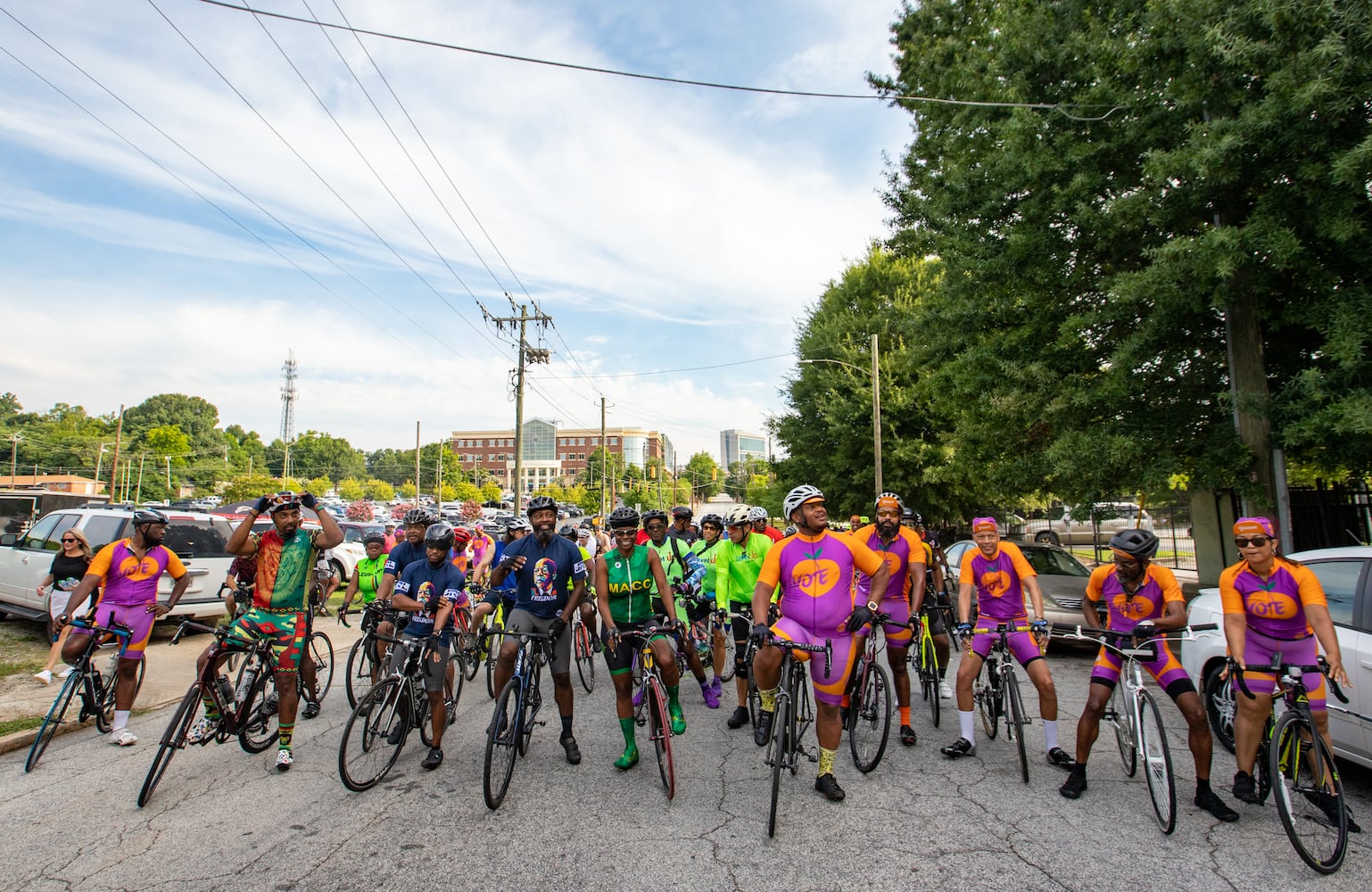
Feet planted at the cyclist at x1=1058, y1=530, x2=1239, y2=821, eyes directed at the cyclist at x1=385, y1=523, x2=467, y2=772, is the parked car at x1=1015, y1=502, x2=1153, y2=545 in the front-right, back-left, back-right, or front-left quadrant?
back-right

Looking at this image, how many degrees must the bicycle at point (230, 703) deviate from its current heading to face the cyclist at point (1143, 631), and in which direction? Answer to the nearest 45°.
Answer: approximately 90° to its left

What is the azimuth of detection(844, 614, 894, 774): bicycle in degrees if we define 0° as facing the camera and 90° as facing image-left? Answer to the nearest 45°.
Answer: approximately 0°

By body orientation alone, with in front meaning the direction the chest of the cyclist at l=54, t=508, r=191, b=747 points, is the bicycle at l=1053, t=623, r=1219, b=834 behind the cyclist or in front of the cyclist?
in front

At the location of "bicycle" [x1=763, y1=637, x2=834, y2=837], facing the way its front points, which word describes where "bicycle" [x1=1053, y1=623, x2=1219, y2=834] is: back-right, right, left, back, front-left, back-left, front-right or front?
left

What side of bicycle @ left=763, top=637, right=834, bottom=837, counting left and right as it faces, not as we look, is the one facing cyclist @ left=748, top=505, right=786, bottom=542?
back

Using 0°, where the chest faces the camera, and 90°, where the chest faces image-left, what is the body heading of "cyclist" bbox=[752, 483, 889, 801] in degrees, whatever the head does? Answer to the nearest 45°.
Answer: approximately 0°

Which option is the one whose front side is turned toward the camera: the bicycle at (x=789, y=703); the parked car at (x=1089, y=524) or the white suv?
the bicycle

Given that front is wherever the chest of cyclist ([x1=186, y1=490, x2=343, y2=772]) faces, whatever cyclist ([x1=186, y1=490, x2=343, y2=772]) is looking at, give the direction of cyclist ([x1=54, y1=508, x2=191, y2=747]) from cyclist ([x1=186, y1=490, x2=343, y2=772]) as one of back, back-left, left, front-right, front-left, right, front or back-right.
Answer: back-right

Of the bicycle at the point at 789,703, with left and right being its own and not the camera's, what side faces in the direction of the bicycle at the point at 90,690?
right

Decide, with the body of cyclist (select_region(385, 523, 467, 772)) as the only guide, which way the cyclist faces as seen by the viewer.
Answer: toward the camera

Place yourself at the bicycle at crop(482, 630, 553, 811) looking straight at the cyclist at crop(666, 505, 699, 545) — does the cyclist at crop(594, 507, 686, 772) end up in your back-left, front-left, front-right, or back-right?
front-right

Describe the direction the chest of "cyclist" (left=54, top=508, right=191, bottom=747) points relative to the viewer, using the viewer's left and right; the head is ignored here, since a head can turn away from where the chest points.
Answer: facing the viewer
